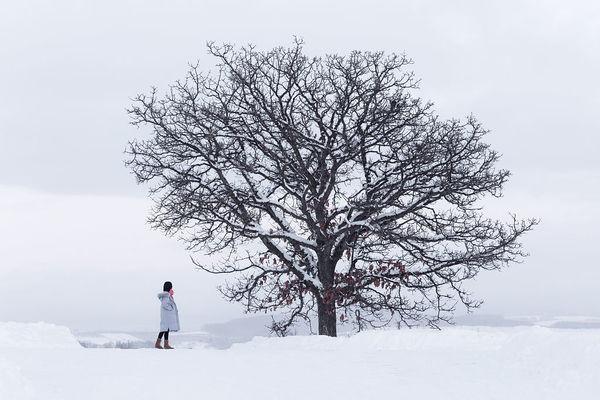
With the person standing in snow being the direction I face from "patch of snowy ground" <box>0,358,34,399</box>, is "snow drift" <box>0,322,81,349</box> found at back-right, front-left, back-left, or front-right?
front-left

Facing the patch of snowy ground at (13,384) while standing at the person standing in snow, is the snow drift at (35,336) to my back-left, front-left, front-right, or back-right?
front-right

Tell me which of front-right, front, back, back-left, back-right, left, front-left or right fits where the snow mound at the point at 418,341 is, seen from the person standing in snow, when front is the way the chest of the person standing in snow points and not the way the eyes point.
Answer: front-right

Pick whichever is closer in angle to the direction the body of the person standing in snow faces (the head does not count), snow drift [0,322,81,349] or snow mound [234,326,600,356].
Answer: the snow mound

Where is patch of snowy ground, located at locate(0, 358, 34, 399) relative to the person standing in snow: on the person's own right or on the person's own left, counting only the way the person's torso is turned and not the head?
on the person's own right

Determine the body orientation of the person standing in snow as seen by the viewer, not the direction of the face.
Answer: to the viewer's right
